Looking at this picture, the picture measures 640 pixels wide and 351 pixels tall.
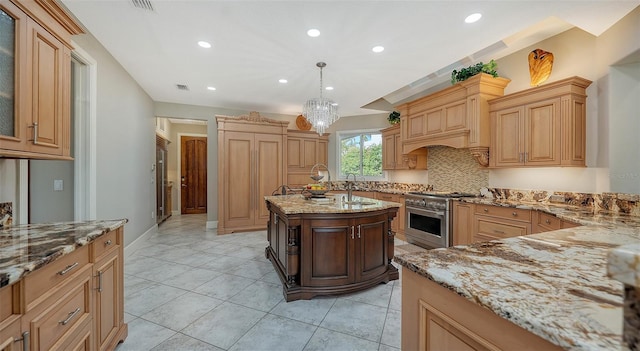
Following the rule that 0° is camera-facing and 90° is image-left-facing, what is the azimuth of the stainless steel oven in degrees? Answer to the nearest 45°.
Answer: approximately 45°

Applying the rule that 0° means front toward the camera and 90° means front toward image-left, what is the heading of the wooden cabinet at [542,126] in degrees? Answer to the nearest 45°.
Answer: approximately 45°

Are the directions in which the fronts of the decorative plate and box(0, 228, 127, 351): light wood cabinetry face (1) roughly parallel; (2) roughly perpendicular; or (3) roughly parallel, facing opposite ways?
roughly perpendicular

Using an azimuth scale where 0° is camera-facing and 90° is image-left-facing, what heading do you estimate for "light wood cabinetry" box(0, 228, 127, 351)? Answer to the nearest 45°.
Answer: approximately 315°

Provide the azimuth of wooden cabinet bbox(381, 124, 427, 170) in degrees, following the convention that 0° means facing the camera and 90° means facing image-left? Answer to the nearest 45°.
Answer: approximately 45°

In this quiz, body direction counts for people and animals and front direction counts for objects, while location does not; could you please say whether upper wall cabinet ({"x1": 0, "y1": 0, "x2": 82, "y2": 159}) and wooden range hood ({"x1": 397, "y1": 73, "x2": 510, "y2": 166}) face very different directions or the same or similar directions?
very different directions
